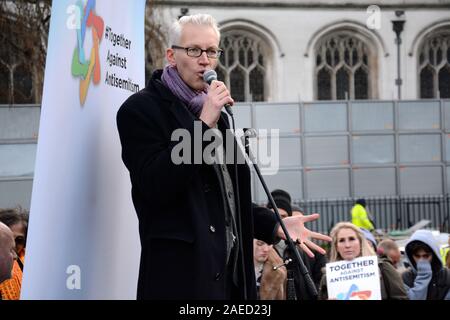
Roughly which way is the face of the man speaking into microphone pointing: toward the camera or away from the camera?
toward the camera

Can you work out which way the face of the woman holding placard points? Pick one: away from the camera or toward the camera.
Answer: toward the camera

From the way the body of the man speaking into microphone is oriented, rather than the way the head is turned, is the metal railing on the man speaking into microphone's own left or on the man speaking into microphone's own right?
on the man speaking into microphone's own left

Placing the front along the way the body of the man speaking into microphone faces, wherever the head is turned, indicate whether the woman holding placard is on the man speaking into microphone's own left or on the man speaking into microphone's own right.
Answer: on the man speaking into microphone's own left

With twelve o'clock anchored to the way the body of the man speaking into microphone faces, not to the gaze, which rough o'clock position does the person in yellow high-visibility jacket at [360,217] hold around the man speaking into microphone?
The person in yellow high-visibility jacket is roughly at 8 o'clock from the man speaking into microphone.
